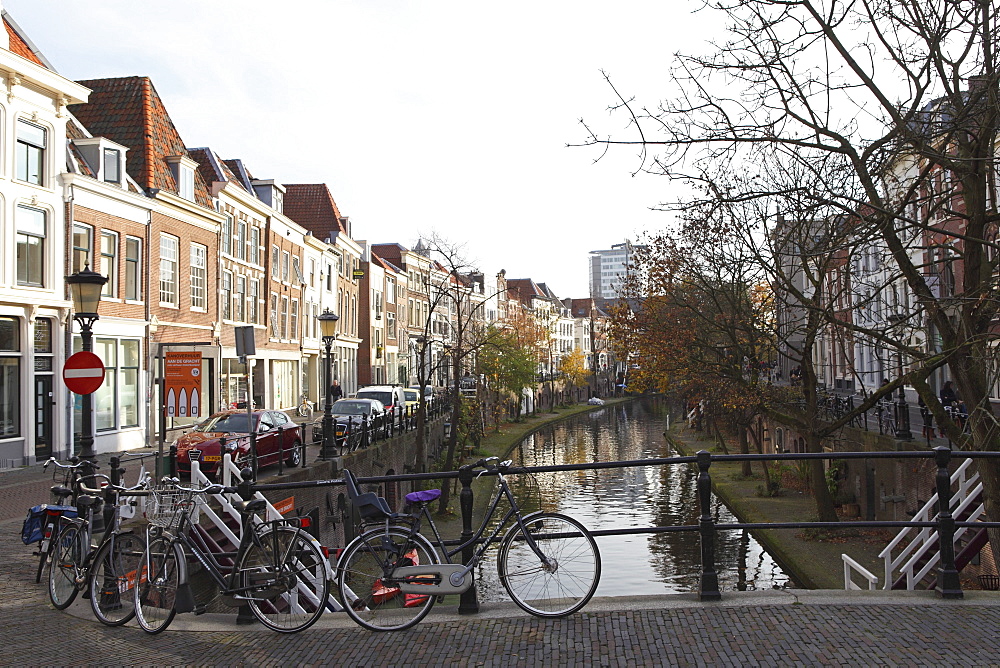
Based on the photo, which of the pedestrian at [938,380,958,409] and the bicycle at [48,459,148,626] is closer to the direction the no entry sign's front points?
the bicycle

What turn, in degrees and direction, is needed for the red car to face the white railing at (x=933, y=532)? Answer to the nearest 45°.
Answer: approximately 90° to its left

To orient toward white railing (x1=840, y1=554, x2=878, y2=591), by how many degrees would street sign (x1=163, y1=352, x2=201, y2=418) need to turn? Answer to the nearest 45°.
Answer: approximately 90° to its left

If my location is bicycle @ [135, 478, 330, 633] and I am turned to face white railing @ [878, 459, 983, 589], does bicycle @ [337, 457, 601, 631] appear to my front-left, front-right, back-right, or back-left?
front-right

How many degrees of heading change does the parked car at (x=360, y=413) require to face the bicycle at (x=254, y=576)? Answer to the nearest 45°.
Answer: approximately 45° to its left

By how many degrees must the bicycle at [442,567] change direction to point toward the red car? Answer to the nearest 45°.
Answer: approximately 90° to its left

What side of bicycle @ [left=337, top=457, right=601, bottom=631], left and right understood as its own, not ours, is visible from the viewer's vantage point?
right

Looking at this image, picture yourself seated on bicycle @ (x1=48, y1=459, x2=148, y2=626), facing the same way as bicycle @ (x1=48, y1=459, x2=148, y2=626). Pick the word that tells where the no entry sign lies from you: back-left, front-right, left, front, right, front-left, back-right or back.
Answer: back-left

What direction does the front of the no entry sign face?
toward the camera

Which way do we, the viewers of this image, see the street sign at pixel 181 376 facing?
facing the viewer

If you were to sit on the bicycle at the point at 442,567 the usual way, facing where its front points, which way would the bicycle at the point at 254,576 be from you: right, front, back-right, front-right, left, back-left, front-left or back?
back

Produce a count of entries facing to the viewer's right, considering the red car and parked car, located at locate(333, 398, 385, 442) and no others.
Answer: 0

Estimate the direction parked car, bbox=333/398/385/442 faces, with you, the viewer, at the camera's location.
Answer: facing the viewer and to the left of the viewer

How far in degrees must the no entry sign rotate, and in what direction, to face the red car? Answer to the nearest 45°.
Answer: approximately 180°

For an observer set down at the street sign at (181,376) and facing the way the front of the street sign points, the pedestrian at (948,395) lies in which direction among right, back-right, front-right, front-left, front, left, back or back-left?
left

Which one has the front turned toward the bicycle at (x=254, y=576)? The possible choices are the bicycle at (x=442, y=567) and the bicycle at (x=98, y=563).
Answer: the bicycle at (x=98, y=563)

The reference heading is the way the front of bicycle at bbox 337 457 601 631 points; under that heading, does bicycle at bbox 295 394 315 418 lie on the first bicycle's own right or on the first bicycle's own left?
on the first bicycle's own left

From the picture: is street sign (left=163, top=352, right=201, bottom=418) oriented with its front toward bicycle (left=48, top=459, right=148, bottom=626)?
yes

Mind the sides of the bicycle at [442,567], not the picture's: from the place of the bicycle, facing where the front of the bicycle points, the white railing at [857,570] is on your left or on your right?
on your left

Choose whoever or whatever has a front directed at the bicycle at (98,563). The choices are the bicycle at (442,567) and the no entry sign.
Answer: the no entry sign

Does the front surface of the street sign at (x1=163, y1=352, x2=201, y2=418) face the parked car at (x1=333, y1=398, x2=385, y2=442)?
no
